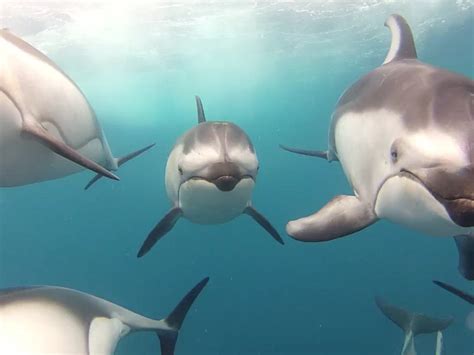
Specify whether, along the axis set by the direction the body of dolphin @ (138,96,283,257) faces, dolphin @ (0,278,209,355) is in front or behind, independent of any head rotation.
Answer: in front

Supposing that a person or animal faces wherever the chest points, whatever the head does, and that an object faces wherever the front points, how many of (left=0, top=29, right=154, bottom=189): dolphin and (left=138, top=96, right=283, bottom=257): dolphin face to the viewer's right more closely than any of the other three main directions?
0

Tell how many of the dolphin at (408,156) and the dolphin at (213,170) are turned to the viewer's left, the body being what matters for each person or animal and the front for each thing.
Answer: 0

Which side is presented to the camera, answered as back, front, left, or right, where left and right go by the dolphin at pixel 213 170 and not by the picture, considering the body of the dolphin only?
front

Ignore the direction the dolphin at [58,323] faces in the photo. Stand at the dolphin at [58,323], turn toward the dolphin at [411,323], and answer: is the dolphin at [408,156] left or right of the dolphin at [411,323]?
right

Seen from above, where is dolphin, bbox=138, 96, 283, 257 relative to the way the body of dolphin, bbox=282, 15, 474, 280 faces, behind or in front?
behind

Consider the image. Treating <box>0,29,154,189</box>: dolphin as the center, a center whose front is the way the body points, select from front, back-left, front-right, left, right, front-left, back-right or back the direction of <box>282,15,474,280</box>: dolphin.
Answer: left

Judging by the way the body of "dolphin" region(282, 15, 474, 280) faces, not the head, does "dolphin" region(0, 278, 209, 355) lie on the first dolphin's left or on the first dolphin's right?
on the first dolphin's right

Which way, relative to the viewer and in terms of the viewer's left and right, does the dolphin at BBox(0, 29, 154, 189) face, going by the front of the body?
facing the viewer and to the left of the viewer
